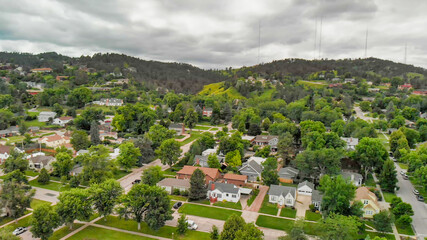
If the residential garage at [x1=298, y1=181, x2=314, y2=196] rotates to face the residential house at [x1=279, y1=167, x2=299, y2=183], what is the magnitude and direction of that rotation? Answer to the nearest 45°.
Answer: approximately 135° to its right

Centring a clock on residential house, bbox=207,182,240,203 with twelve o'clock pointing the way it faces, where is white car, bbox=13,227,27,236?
The white car is roughly at 2 o'clock from the residential house.

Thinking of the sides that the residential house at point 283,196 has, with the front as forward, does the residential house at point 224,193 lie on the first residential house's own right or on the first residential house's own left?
on the first residential house's own right

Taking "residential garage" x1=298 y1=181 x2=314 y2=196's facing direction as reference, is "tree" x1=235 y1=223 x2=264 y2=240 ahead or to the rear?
ahead

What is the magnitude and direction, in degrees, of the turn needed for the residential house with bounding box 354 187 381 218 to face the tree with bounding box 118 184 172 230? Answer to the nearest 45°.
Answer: approximately 45° to its right

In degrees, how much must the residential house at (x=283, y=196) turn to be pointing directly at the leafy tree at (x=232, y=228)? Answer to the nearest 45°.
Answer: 0° — it already faces it

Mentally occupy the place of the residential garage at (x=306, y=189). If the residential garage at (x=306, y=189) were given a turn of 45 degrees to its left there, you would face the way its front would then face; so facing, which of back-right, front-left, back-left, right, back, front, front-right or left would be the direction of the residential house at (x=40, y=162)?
back-right

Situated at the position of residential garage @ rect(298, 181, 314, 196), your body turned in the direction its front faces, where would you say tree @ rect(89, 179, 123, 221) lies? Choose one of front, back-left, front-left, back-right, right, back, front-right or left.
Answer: front-right

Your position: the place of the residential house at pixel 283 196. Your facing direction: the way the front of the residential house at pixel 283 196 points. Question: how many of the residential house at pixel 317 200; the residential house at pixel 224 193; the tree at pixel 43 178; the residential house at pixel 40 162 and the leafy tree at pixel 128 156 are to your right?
4

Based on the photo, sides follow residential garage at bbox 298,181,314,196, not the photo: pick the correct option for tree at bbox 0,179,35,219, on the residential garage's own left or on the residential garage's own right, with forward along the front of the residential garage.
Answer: on the residential garage's own right

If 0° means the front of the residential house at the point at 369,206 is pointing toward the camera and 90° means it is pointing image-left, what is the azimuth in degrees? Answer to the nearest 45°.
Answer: approximately 0°

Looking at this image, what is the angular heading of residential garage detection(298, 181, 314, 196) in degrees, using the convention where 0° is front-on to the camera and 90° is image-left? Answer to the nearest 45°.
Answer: approximately 0°

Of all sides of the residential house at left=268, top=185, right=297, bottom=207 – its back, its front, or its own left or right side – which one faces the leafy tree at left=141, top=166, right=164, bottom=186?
right

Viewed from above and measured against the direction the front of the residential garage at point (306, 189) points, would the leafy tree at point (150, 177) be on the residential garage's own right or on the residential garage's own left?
on the residential garage's own right
